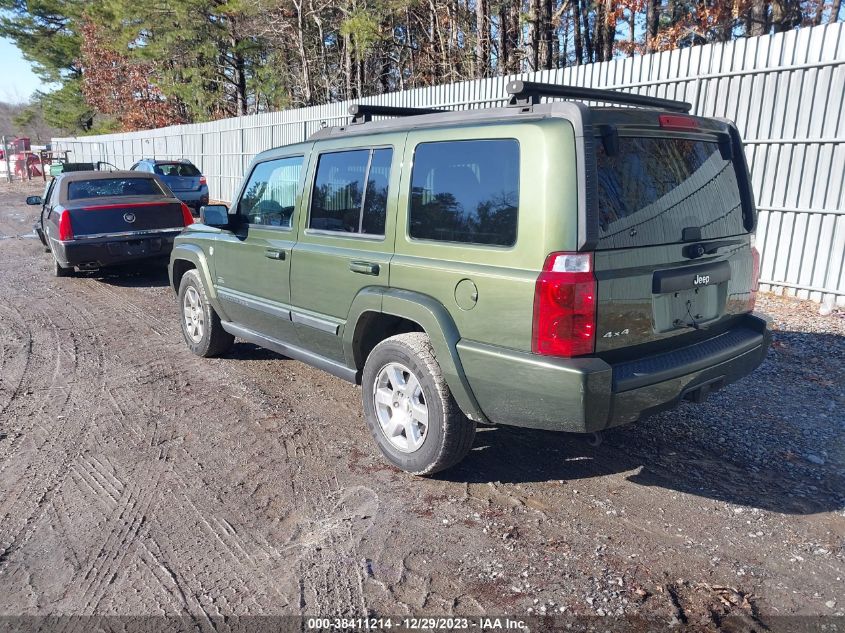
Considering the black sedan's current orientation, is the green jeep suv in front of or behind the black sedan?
behind

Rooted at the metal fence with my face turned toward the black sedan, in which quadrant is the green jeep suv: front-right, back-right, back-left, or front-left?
front-left

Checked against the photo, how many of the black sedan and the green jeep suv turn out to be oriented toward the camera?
0

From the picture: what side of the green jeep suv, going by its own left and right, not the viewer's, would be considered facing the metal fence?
right

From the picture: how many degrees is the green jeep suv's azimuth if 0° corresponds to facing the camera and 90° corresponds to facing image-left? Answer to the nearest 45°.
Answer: approximately 135°

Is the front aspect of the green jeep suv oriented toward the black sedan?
yes

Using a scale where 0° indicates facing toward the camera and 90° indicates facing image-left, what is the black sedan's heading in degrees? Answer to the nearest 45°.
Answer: approximately 180°
